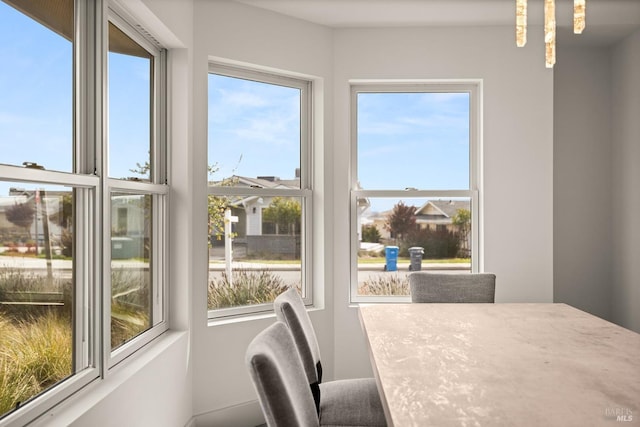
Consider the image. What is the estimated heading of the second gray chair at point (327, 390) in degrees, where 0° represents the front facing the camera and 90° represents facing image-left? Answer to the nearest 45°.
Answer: approximately 270°

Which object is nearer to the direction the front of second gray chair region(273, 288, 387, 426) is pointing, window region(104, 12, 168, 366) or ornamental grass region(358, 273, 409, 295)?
the ornamental grass

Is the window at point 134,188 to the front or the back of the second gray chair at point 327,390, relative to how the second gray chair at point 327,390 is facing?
to the back

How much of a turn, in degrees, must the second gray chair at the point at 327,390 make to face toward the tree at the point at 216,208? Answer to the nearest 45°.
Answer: approximately 135° to its left

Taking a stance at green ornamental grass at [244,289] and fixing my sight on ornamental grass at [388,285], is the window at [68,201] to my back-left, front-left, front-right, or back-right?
back-right

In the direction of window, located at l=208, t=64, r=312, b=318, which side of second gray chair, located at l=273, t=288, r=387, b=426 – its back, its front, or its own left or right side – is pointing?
left

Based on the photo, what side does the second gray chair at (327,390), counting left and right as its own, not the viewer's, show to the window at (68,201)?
back

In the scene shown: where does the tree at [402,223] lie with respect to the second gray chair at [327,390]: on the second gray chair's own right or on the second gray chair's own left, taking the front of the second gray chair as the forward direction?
on the second gray chair's own left

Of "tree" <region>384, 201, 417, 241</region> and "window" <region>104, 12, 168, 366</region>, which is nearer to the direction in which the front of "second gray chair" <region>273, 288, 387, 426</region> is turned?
the tree

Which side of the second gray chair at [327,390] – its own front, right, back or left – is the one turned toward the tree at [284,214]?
left
